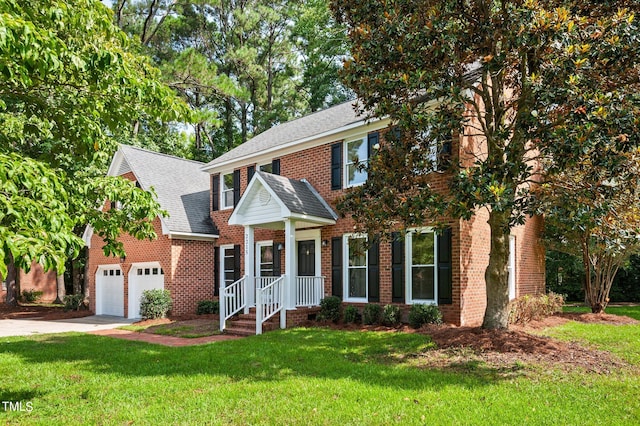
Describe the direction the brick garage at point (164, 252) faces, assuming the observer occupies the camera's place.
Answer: facing the viewer and to the left of the viewer

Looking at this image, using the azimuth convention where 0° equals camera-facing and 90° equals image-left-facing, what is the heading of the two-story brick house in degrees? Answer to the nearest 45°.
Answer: approximately 45°

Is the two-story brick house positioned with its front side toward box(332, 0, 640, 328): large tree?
no

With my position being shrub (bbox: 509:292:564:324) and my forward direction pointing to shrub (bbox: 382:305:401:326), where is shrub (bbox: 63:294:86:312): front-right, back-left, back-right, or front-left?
front-right

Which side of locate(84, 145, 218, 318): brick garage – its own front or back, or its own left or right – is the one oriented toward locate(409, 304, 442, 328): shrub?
left

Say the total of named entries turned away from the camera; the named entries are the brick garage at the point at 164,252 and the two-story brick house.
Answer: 0

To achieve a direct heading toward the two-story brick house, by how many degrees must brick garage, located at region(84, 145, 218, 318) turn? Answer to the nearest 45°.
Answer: approximately 90° to its left

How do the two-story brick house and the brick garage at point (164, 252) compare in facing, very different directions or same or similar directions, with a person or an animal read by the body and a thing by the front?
same or similar directions

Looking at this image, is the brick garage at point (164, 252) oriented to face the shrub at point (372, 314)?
no
